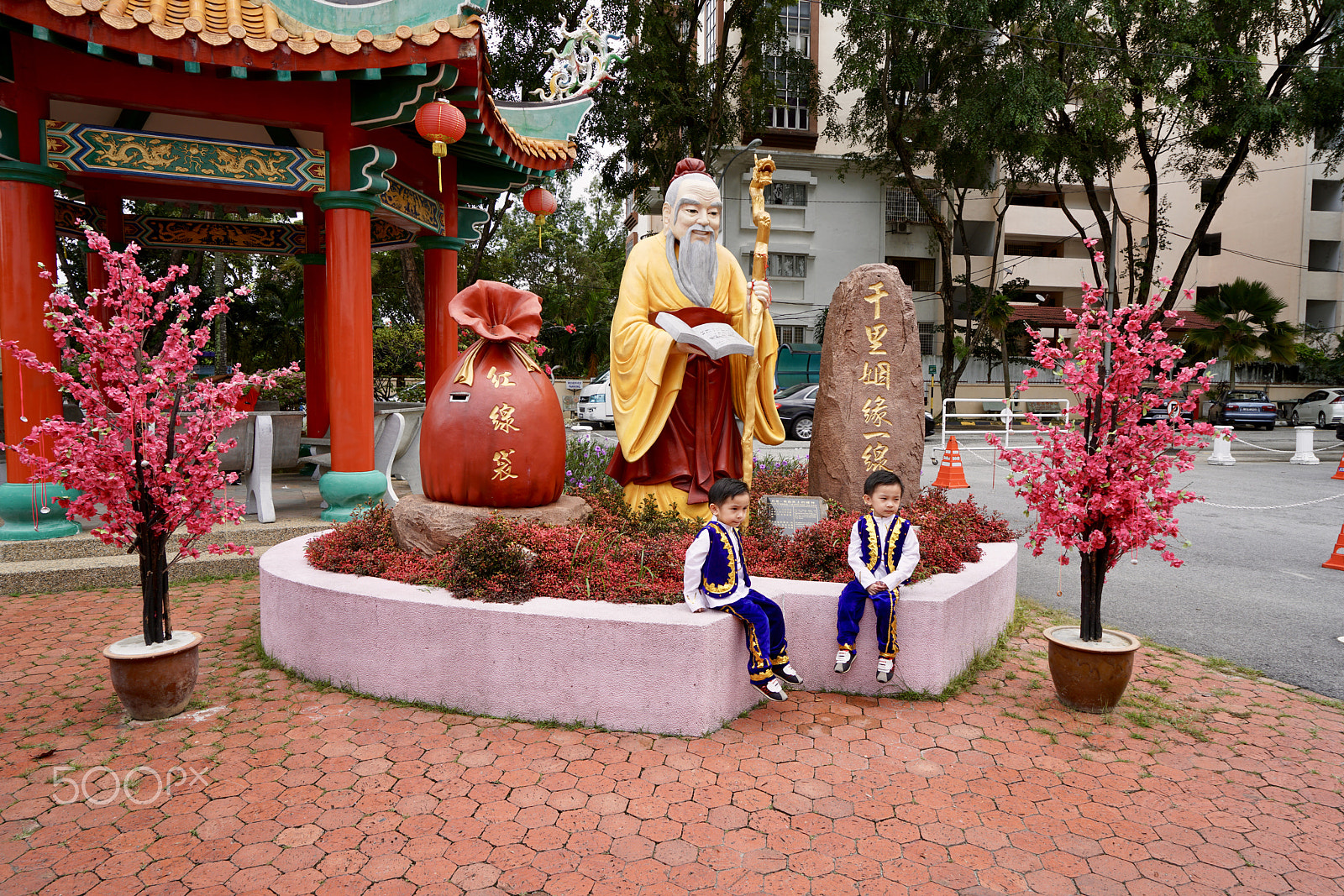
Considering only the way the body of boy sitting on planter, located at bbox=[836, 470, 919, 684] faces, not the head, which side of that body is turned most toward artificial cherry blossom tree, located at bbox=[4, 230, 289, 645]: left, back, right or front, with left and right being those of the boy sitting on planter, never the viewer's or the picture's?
right

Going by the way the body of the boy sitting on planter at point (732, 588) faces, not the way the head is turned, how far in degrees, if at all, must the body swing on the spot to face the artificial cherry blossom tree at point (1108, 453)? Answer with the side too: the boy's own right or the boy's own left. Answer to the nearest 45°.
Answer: approximately 45° to the boy's own left

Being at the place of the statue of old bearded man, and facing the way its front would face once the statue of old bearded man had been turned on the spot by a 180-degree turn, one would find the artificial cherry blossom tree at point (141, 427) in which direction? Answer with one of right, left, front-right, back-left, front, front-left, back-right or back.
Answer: left

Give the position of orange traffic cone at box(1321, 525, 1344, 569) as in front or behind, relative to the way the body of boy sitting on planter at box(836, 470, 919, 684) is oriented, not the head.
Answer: behind

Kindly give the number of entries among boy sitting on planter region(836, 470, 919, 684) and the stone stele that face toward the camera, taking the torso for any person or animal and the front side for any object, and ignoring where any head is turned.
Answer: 2

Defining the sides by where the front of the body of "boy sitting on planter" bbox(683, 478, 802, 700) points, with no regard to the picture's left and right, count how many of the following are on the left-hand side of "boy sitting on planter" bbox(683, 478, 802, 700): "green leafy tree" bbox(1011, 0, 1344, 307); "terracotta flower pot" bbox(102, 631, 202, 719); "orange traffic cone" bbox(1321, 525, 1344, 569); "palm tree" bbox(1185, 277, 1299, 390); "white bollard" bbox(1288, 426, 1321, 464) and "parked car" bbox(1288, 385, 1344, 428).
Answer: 5

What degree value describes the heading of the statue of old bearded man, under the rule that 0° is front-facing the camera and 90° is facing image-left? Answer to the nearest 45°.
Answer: approximately 315°

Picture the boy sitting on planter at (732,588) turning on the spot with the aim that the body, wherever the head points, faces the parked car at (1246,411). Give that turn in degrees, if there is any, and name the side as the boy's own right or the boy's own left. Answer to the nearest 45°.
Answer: approximately 90° to the boy's own left

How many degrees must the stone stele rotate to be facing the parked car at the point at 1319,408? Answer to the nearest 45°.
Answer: approximately 135° to its left

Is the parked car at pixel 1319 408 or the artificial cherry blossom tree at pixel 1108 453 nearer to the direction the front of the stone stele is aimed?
the artificial cherry blossom tree

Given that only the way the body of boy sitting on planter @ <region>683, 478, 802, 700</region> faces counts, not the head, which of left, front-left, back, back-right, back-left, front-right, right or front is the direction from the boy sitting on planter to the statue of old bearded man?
back-left
